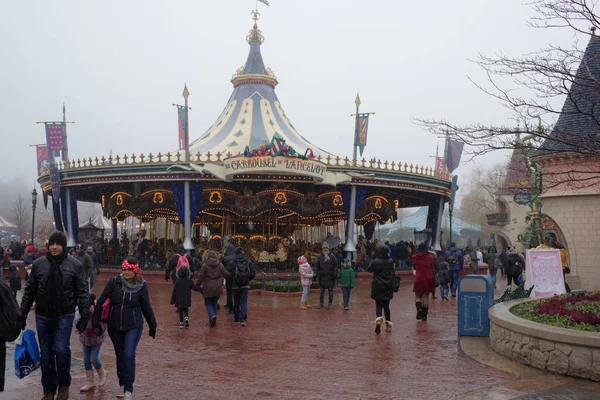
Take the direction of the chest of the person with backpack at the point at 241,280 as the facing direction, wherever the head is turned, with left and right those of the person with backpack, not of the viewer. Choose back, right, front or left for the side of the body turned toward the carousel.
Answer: front

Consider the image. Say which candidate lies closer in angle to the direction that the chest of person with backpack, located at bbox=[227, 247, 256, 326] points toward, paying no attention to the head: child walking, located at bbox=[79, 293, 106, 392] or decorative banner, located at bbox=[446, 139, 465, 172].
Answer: the decorative banner

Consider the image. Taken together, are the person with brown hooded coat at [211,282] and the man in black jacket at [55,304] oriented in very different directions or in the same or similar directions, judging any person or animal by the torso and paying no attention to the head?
very different directions

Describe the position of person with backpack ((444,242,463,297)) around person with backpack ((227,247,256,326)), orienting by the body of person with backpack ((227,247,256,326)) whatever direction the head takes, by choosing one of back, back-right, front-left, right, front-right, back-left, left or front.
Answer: front-right

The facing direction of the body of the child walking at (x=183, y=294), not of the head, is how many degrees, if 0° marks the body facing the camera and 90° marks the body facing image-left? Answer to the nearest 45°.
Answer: approximately 180°

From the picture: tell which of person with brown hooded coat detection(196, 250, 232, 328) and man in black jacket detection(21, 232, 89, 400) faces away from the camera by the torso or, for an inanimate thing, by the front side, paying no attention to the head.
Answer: the person with brown hooded coat

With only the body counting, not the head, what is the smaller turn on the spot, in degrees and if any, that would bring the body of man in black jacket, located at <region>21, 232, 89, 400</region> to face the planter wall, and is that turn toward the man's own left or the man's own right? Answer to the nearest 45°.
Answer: approximately 90° to the man's own left

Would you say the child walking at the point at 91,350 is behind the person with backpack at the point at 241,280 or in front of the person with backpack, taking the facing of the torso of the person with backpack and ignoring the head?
behind

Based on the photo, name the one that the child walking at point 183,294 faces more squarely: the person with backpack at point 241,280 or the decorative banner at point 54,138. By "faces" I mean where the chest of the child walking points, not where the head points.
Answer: the decorative banner

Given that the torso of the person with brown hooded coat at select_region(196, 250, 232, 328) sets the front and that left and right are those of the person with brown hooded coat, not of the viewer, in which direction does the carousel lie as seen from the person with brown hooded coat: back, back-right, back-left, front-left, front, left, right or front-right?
front

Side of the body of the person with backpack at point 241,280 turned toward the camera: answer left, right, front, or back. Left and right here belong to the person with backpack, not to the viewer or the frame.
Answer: back

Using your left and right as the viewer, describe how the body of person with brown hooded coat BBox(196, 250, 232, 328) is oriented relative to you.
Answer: facing away from the viewer
